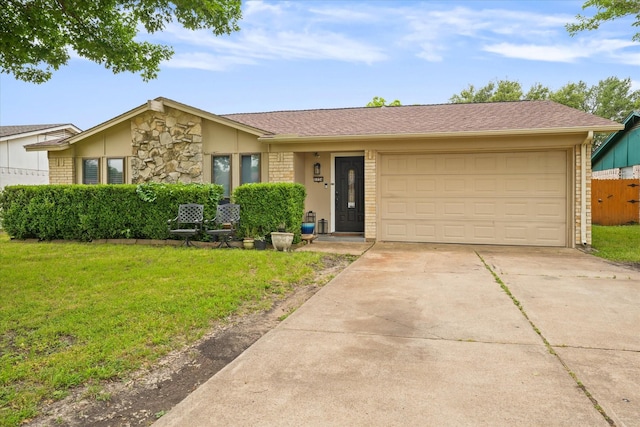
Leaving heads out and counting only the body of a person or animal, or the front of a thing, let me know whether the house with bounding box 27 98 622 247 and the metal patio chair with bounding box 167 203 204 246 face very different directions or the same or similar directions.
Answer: same or similar directions

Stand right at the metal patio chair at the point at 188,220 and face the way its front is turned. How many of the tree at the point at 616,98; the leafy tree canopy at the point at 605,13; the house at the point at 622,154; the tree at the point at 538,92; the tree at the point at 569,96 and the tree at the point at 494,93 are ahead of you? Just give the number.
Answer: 0

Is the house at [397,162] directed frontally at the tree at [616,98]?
no

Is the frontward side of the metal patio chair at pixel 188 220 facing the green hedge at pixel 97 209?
no

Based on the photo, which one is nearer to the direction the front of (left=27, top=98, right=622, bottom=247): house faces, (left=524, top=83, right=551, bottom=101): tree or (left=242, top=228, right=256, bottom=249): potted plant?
the potted plant

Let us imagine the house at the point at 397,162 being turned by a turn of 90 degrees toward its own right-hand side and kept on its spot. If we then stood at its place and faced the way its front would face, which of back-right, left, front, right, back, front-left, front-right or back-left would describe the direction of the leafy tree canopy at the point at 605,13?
back

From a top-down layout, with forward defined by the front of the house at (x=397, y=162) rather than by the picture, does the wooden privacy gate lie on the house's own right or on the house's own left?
on the house's own left

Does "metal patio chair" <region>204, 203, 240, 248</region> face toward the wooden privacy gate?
no

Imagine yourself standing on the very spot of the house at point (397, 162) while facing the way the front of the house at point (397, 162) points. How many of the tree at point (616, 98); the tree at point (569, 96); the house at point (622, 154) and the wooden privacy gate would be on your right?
0

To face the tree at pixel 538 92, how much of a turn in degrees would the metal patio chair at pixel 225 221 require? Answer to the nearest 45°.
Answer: approximately 180°

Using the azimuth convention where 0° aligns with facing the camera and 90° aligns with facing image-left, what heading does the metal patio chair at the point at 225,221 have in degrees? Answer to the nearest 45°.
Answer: approximately 45°

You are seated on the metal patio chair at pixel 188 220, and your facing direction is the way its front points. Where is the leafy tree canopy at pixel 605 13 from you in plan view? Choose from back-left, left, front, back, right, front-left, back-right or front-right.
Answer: back-left

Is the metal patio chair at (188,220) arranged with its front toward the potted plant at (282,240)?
no

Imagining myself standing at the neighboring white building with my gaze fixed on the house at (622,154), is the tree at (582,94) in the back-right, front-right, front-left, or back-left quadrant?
front-left

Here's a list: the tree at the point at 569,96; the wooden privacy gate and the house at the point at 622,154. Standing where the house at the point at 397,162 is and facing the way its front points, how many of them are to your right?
0

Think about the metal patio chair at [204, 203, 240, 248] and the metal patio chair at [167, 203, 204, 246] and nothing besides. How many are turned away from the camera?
0

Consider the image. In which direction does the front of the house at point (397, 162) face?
toward the camera

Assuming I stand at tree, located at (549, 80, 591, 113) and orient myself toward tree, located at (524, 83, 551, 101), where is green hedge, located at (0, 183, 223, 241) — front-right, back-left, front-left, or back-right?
front-left

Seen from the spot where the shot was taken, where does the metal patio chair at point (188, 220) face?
facing the viewer and to the left of the viewer
